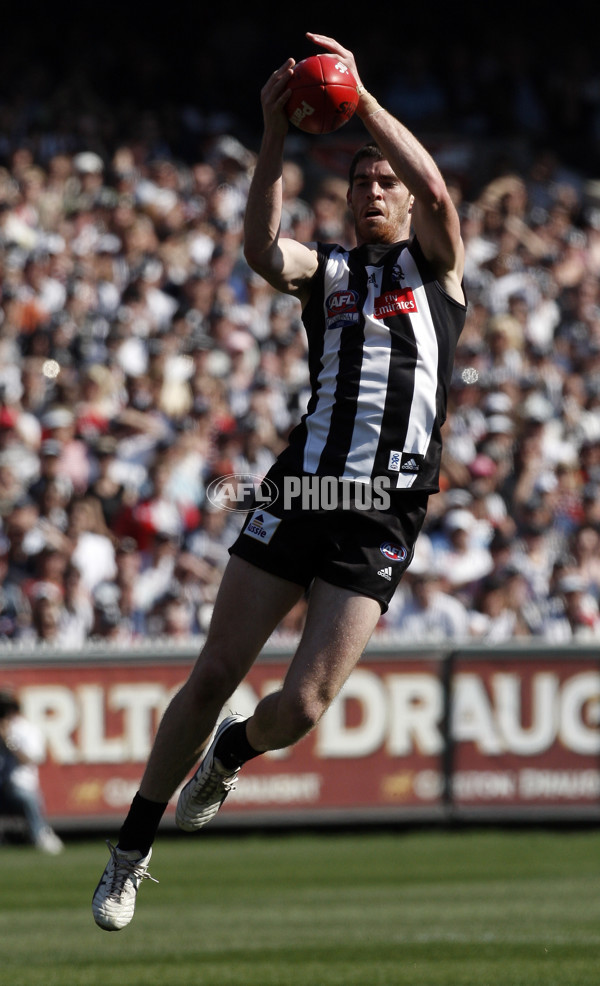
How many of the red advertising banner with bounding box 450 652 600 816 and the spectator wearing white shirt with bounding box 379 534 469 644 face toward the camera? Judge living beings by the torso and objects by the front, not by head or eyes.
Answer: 2

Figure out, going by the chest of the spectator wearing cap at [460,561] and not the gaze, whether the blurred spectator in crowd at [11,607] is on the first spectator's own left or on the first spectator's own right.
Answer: on the first spectator's own right

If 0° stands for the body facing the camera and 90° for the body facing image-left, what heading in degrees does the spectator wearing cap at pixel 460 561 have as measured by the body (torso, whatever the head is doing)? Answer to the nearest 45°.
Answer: approximately 0°

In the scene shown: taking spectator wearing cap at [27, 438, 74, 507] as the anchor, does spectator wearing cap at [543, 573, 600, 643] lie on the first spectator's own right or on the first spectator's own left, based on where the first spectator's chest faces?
on the first spectator's own left

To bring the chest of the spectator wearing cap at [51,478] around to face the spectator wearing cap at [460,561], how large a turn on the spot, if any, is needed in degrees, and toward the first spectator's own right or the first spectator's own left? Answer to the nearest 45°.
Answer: approximately 90° to the first spectator's own left

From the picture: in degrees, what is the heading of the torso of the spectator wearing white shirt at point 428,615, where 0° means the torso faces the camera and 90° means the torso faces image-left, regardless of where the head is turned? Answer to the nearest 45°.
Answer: approximately 0°
